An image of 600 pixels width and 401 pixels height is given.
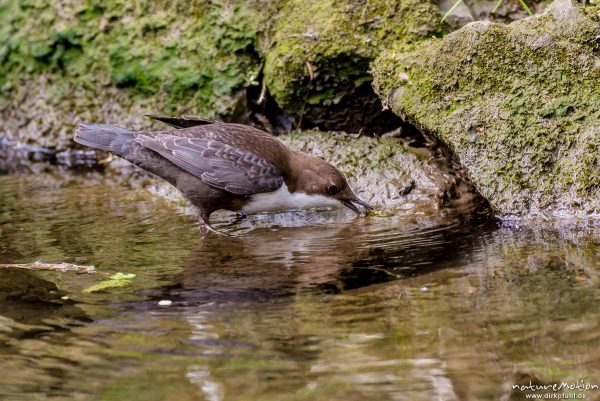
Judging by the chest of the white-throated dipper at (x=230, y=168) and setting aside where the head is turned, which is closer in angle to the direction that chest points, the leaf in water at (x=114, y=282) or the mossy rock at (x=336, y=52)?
the mossy rock

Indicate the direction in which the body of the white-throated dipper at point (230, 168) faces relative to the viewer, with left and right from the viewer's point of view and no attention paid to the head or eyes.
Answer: facing to the right of the viewer

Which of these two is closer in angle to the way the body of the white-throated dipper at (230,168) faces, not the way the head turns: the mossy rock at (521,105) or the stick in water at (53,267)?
the mossy rock

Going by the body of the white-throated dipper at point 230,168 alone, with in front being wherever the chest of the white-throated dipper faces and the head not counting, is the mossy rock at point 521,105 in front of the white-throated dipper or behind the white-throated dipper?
in front

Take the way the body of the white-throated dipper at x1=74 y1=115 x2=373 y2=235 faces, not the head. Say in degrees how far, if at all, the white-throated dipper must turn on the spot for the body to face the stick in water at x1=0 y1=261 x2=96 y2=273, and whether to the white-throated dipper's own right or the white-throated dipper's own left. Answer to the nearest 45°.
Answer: approximately 135° to the white-throated dipper's own right

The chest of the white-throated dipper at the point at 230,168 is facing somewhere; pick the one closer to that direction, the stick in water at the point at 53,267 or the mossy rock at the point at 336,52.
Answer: the mossy rock
